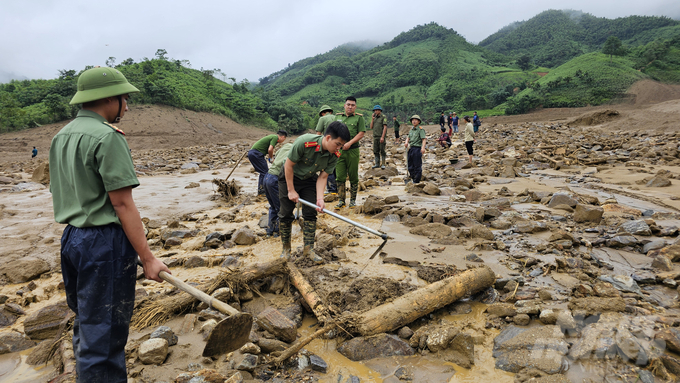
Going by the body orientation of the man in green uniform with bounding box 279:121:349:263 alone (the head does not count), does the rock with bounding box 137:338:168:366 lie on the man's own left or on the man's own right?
on the man's own right

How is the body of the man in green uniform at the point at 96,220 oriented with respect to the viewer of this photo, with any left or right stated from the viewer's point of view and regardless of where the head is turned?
facing away from the viewer and to the right of the viewer

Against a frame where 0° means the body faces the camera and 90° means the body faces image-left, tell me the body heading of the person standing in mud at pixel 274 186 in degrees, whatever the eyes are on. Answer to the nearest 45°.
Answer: approximately 270°

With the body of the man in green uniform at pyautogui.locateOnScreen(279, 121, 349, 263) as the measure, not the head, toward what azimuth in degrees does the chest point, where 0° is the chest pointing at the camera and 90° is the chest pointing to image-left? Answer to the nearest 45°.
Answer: approximately 315°

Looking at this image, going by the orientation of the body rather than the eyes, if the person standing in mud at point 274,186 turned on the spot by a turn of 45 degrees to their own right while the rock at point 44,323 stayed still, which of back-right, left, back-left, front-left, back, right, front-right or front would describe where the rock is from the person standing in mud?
right

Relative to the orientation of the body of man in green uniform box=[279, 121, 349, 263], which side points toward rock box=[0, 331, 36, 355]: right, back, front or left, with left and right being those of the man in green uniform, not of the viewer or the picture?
right

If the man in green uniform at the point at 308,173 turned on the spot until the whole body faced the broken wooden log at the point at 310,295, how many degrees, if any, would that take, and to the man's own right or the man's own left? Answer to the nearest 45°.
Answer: approximately 45° to the man's own right

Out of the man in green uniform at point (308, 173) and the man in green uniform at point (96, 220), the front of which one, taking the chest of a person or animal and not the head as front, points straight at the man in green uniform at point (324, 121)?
the man in green uniform at point (96, 220)

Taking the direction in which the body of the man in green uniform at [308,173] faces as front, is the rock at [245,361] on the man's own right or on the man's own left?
on the man's own right
